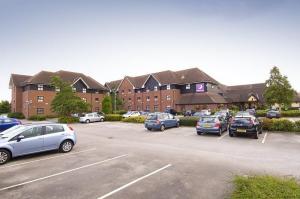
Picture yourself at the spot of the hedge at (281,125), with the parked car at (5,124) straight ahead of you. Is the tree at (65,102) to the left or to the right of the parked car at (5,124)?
right

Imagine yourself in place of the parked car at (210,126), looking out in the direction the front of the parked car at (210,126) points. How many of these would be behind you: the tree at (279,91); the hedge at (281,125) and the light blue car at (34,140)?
1

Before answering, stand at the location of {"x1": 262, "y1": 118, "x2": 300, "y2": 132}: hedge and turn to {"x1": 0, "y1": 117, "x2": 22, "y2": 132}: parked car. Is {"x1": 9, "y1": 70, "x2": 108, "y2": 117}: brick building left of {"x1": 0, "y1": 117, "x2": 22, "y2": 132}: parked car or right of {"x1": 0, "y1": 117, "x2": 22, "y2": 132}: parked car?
right

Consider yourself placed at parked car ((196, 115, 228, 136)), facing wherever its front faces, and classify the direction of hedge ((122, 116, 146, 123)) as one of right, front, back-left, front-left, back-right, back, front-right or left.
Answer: left

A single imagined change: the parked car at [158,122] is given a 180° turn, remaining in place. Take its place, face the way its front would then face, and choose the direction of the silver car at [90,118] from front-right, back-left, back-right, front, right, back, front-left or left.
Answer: right

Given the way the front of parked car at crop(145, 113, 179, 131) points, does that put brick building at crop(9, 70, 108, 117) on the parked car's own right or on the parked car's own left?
on the parked car's own left

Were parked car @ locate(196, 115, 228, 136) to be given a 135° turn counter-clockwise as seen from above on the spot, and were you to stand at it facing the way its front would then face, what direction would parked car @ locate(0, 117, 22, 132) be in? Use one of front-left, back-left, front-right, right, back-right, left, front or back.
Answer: front

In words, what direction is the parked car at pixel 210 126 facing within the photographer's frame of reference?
facing away from the viewer and to the right of the viewer
